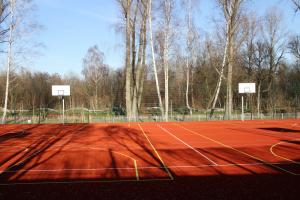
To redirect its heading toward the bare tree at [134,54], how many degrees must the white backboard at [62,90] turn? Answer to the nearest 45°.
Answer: approximately 90° to its left

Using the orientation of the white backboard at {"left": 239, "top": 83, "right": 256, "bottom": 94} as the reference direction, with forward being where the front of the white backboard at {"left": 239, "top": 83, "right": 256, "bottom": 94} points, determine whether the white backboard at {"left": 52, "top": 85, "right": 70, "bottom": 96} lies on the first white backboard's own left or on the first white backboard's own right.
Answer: on the first white backboard's own right

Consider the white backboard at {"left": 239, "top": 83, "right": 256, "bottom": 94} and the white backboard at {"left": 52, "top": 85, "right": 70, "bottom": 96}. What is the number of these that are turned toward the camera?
2

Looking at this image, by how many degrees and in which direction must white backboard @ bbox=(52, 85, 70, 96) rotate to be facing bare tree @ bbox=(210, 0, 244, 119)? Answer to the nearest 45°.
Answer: approximately 90° to its left

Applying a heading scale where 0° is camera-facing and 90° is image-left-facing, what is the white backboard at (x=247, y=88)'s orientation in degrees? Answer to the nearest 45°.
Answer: approximately 0°

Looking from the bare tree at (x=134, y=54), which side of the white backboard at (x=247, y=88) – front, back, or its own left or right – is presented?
right

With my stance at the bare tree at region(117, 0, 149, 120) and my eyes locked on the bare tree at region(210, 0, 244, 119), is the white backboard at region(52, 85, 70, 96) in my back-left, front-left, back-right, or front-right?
back-right

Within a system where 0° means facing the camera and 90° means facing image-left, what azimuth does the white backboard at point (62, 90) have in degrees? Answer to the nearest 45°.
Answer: approximately 0°
